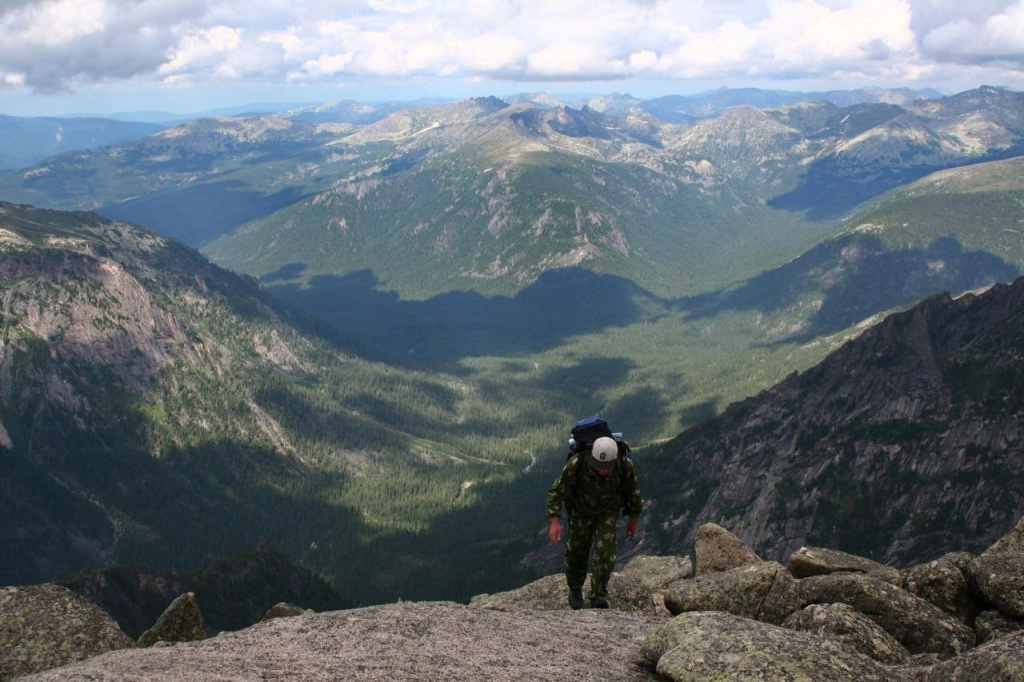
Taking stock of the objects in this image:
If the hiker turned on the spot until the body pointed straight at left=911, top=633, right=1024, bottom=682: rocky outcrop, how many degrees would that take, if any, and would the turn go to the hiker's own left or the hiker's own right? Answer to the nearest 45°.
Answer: approximately 45° to the hiker's own left

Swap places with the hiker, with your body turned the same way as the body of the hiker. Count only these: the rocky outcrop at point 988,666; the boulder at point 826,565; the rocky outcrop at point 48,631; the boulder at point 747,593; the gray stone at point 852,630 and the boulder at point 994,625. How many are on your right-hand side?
1

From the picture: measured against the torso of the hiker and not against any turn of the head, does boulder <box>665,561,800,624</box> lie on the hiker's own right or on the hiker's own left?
on the hiker's own left

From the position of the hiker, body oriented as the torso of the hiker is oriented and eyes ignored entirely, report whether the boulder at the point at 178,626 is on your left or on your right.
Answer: on your right

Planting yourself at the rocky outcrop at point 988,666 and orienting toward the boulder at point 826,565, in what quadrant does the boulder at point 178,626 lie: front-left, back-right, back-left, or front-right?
front-left

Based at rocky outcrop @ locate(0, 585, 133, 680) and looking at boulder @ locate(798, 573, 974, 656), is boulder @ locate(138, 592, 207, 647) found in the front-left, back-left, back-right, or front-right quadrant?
front-left

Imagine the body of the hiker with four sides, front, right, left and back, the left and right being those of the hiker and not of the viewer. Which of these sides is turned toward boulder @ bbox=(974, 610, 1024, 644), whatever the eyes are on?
left

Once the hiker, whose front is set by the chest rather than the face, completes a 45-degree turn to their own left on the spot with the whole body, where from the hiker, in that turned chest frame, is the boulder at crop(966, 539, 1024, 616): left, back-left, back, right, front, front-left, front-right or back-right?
front-left

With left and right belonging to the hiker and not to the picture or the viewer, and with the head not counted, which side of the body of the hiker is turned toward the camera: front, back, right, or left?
front

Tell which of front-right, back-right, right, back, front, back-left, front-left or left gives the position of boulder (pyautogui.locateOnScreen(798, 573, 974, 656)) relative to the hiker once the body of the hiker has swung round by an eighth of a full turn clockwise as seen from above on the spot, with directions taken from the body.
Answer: back-left

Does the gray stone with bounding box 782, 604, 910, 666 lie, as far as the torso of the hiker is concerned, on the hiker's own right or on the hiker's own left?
on the hiker's own left

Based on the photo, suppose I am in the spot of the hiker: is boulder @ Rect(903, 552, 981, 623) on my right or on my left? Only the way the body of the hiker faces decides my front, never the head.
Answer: on my left
